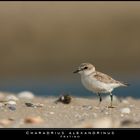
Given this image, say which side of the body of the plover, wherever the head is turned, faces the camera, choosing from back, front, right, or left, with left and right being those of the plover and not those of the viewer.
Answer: left
